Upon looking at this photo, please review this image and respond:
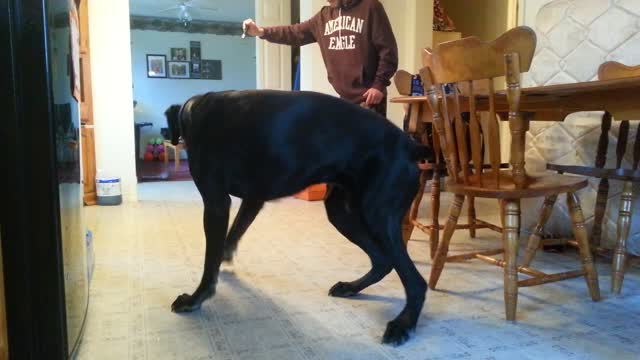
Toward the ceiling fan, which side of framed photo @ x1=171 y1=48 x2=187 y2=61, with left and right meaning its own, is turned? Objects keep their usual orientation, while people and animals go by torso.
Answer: front

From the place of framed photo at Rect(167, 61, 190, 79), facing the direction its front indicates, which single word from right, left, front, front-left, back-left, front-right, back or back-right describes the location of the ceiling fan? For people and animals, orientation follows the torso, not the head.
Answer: front

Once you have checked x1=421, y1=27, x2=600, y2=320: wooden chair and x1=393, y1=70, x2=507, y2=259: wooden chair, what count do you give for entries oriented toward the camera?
0

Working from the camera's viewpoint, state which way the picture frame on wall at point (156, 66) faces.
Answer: facing the viewer

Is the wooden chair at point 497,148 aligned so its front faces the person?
no

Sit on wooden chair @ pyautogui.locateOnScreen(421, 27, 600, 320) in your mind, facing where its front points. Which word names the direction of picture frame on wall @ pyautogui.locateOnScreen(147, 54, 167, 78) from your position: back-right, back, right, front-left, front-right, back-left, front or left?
left

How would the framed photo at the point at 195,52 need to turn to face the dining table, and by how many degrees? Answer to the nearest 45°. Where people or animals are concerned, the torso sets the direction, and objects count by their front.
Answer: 0° — it already faces it

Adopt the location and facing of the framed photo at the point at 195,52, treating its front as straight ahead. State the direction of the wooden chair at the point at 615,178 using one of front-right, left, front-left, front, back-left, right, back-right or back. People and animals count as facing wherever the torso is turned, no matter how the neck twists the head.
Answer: front

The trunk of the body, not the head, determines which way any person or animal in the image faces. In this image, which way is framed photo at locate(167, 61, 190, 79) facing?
toward the camera

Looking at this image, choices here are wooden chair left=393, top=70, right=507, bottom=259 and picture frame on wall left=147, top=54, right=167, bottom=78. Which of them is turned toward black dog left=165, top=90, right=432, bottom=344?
the picture frame on wall

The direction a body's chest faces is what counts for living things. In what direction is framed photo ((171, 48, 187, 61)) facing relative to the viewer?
toward the camera

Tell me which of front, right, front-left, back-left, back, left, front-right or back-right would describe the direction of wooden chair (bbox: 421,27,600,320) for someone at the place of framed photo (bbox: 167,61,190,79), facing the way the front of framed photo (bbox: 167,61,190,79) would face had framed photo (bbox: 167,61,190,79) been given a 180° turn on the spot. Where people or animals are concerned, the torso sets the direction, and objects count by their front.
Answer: back

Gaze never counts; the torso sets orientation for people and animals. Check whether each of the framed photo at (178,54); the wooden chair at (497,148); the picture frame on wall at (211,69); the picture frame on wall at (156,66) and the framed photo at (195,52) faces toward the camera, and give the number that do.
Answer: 4

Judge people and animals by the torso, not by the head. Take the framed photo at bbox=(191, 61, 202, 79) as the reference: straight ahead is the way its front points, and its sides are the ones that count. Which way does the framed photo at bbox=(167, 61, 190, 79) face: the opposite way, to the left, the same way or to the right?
the same way
